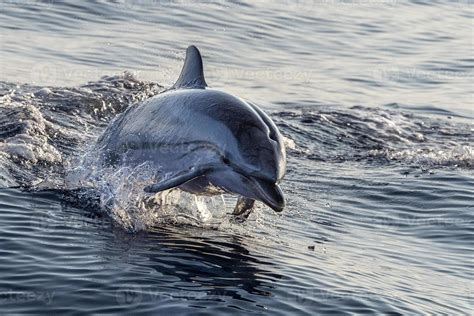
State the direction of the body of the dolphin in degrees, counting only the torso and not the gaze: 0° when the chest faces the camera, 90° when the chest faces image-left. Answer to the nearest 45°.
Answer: approximately 315°
